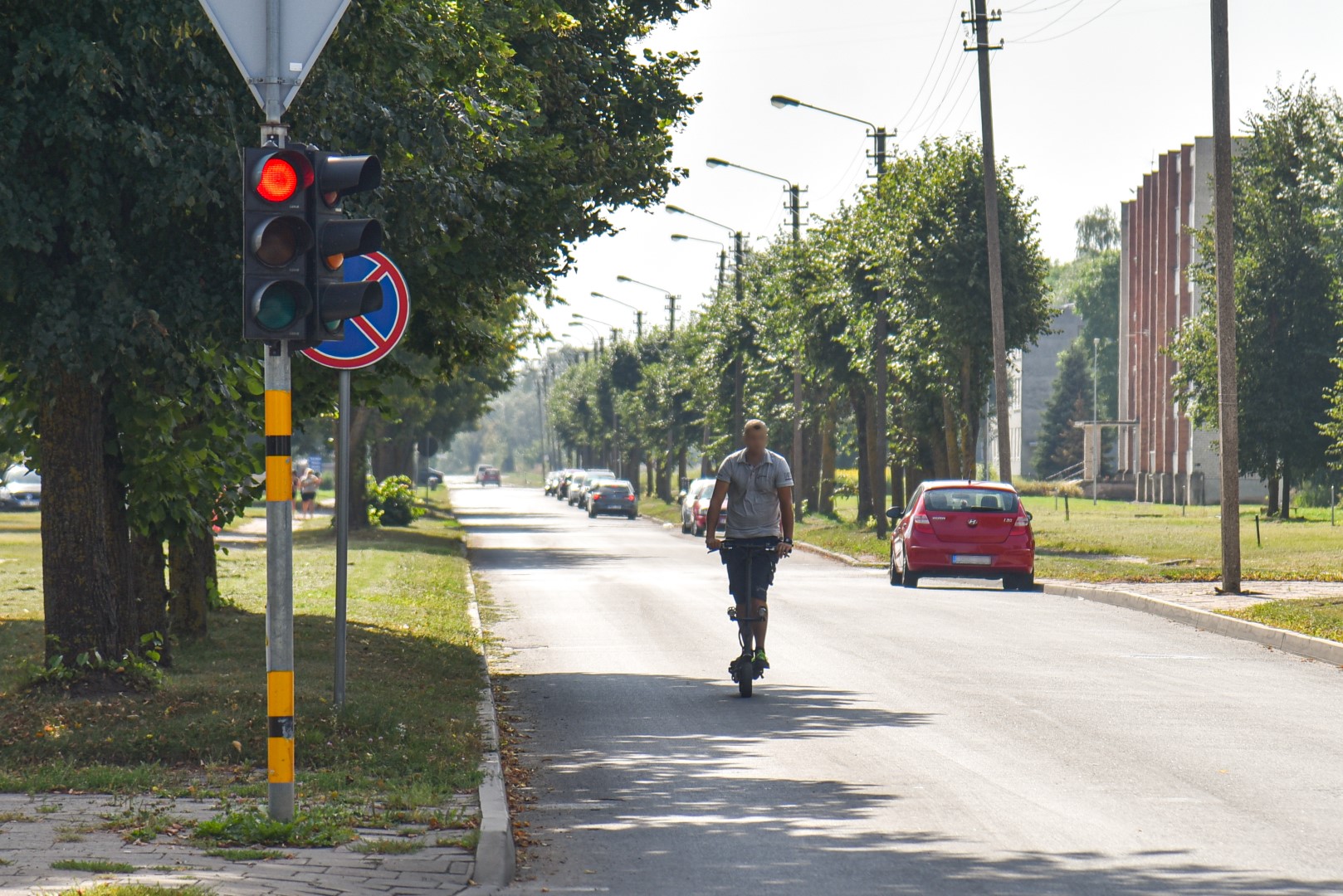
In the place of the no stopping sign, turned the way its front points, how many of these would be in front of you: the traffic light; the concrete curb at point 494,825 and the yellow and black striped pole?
3

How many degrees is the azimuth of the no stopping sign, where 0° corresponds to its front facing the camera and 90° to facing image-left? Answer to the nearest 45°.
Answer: approximately 0°

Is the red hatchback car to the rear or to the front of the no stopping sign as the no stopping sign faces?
to the rear

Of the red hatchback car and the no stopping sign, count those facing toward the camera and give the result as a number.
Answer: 1

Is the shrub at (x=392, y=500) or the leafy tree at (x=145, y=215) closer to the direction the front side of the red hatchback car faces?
the shrub

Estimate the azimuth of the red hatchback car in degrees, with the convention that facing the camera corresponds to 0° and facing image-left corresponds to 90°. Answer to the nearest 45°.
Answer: approximately 180°

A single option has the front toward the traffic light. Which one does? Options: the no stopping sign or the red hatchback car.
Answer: the no stopping sign

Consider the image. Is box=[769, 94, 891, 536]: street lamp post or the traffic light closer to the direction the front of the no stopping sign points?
the traffic light

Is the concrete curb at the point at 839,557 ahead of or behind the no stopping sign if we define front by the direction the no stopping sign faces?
behind

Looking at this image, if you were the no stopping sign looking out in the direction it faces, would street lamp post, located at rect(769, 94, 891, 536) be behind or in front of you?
behind

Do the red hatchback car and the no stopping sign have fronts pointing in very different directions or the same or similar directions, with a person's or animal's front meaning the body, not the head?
very different directions

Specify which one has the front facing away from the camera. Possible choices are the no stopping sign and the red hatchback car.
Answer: the red hatchback car

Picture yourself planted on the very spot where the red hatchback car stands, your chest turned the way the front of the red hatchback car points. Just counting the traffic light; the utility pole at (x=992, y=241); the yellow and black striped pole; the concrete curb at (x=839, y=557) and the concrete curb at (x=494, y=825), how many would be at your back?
3
